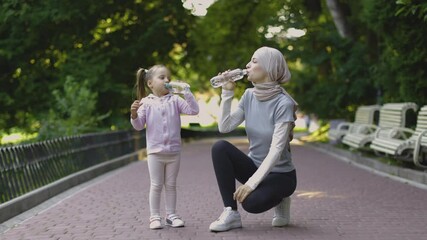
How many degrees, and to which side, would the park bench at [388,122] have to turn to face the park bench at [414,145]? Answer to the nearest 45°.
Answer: approximately 45° to its left

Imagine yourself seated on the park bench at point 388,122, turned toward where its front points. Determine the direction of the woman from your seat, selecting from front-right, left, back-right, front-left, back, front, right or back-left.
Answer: front-left

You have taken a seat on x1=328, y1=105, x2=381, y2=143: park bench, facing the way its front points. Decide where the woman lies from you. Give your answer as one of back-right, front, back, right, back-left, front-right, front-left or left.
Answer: front-left

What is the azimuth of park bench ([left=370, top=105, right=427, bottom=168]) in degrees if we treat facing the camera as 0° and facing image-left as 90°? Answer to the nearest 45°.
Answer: approximately 45°

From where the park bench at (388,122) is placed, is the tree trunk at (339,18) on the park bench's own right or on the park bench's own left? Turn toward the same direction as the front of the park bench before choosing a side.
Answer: on the park bench's own right

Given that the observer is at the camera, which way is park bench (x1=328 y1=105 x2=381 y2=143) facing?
facing the viewer and to the left of the viewer

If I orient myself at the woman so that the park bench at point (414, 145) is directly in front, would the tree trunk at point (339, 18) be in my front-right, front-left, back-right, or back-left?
front-left

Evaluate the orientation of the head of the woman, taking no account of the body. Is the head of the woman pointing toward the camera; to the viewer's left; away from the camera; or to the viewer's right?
to the viewer's left

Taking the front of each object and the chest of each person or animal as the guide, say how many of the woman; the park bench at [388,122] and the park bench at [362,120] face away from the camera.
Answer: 0

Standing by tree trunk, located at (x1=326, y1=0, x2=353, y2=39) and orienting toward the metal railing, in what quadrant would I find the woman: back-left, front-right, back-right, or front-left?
front-left

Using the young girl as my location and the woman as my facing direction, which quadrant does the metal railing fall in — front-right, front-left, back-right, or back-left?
back-left

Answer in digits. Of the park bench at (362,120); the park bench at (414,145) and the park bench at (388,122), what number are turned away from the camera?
0

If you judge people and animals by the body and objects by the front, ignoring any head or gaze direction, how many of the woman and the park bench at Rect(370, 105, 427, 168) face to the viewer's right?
0

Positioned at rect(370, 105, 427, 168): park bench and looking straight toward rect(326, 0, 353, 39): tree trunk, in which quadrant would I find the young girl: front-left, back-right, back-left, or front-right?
back-left
